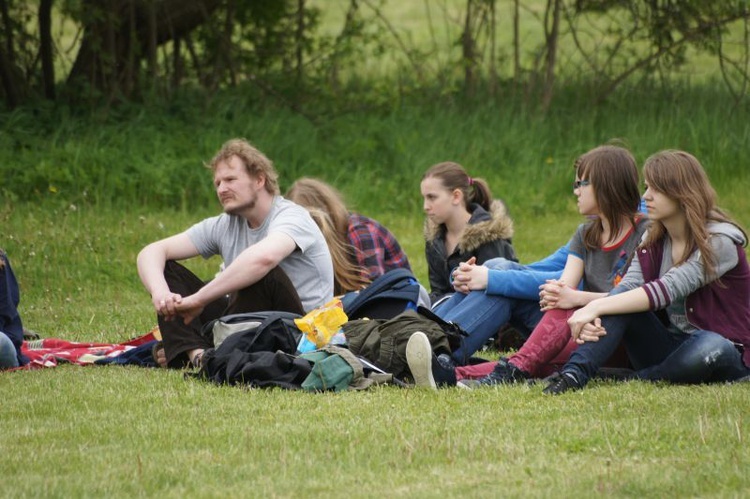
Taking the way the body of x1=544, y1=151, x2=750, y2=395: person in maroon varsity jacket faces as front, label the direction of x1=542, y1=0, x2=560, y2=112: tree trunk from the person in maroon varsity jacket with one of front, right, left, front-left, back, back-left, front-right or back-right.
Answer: back-right

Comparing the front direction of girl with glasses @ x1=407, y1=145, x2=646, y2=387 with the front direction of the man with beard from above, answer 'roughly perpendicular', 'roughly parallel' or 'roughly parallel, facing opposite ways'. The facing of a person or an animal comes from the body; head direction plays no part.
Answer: roughly parallel

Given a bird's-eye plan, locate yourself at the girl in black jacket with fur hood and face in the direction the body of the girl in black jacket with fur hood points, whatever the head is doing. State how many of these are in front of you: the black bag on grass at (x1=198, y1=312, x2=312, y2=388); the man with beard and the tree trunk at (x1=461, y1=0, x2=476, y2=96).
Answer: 2

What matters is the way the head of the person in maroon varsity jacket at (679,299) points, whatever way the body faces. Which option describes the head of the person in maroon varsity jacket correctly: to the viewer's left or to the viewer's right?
to the viewer's left

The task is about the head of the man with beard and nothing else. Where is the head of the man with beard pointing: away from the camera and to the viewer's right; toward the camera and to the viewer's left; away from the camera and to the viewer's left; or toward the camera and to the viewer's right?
toward the camera and to the viewer's left

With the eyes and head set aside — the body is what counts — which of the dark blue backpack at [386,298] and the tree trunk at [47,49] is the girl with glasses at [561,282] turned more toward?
the dark blue backpack

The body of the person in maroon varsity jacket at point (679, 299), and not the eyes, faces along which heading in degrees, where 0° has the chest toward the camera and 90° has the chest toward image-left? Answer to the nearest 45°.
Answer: approximately 45°

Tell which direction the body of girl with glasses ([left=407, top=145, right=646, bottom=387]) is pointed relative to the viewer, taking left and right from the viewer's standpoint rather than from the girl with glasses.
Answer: facing the viewer and to the left of the viewer

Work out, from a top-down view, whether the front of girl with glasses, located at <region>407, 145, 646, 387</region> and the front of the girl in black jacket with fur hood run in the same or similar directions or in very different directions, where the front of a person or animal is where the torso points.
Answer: same or similar directions

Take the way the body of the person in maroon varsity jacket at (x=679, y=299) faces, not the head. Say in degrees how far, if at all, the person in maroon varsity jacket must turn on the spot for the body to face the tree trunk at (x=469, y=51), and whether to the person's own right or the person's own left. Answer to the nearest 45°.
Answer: approximately 135° to the person's own right

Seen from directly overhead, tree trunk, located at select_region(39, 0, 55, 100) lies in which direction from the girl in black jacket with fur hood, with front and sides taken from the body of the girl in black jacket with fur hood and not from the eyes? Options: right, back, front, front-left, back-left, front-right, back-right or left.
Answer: right

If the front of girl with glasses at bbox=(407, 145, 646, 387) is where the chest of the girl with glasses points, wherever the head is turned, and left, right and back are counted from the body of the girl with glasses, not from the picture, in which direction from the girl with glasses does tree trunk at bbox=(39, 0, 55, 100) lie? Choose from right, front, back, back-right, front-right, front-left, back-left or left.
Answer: right

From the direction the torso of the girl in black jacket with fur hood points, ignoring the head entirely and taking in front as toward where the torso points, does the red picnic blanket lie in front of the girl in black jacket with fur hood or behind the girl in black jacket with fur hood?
in front

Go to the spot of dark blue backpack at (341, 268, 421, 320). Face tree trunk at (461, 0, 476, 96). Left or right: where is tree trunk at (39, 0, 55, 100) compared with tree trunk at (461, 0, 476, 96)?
left

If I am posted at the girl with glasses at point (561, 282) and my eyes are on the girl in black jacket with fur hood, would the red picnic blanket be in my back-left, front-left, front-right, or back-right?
front-left
